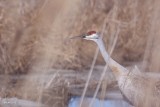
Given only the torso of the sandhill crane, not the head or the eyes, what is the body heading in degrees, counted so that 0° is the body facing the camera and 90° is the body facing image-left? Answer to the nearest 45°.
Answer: approximately 90°
